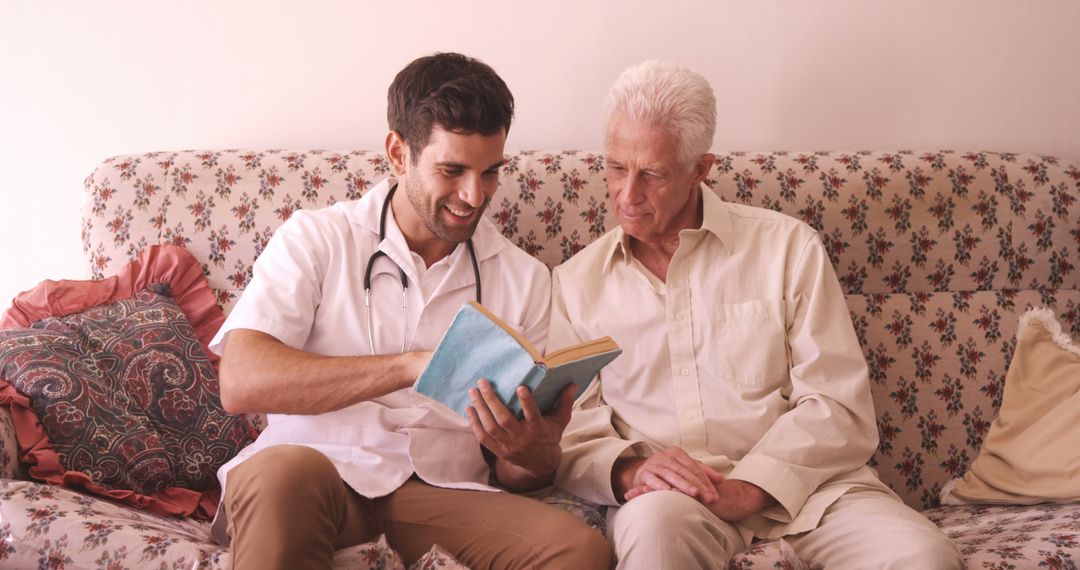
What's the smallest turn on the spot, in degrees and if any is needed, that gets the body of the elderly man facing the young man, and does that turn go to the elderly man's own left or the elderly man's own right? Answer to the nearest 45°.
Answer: approximately 45° to the elderly man's own right

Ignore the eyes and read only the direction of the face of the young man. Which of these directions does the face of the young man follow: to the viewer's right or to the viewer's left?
to the viewer's right

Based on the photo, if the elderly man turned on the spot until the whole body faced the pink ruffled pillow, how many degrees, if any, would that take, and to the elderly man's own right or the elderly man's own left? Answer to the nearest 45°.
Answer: approximately 90° to the elderly man's own right

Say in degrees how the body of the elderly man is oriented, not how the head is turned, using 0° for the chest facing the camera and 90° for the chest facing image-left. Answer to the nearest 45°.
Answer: approximately 0°
